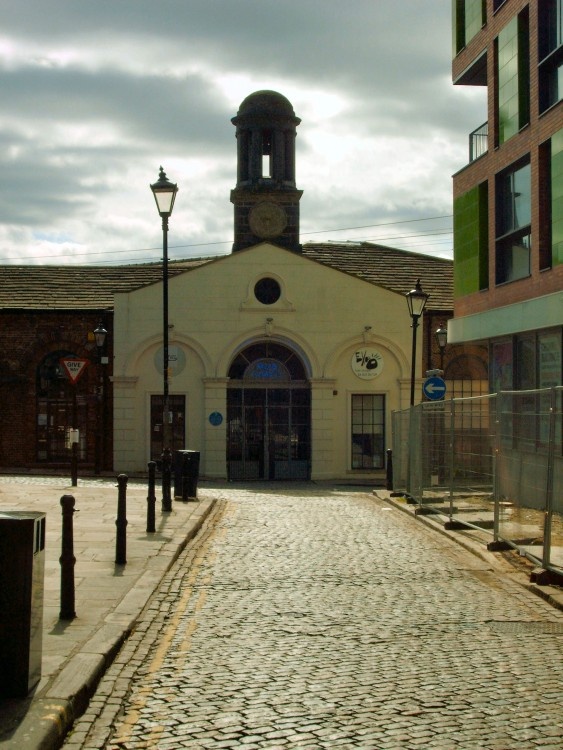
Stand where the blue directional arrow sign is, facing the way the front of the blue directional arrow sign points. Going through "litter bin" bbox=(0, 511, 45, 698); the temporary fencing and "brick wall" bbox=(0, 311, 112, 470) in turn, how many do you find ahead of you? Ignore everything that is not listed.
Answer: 2

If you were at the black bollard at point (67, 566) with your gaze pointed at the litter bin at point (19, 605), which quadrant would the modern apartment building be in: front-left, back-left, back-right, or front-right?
back-left

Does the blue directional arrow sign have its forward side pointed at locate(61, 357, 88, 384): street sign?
no

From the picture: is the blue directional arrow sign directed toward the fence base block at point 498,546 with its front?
yes

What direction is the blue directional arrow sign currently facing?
toward the camera

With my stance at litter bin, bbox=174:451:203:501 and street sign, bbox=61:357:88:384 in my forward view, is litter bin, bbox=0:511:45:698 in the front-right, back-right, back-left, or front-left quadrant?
back-left

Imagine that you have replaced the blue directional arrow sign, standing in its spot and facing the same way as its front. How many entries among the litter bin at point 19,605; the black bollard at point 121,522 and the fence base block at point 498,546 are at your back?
0

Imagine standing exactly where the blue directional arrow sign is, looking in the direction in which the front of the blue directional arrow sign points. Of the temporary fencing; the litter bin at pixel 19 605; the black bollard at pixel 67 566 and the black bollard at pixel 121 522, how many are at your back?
0

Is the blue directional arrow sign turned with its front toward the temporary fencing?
yes

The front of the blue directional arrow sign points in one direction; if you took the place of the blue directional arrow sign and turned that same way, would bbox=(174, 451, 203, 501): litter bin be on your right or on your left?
on your right

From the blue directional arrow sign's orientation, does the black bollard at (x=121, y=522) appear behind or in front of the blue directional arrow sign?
in front

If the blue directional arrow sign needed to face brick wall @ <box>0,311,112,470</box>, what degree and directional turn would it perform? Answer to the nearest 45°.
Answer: approximately 135° to its right

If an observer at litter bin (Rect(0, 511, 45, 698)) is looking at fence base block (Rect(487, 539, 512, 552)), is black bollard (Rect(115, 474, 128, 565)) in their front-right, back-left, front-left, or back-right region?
front-left

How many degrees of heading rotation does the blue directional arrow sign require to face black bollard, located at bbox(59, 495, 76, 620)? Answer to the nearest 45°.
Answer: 0° — it already faces it

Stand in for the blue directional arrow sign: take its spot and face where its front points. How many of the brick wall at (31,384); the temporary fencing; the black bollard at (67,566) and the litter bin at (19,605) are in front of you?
3
